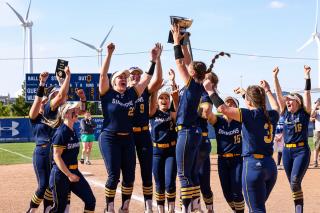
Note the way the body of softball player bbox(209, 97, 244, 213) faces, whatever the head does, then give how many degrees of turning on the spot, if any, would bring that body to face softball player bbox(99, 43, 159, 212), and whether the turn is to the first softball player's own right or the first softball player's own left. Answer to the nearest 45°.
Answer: approximately 90° to the first softball player's own right

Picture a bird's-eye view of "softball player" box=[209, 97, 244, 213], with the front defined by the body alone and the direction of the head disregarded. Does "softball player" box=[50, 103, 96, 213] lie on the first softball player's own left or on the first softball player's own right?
on the first softball player's own right

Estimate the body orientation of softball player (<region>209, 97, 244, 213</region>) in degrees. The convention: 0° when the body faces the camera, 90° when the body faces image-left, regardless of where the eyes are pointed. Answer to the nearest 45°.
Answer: approximately 0°

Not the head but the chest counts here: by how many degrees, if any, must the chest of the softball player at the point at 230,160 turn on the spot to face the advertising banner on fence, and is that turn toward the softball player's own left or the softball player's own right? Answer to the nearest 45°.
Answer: approximately 135° to the softball player's own right

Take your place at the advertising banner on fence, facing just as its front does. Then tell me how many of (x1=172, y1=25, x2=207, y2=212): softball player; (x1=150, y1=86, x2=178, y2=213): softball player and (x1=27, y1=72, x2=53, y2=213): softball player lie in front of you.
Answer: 3

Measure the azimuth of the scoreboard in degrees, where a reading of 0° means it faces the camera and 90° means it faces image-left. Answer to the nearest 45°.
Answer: approximately 0°

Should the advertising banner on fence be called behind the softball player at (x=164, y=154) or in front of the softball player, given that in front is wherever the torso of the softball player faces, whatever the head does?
behind

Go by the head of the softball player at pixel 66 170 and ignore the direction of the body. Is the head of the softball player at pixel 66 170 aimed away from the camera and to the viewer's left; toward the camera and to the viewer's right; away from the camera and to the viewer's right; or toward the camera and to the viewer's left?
toward the camera and to the viewer's right

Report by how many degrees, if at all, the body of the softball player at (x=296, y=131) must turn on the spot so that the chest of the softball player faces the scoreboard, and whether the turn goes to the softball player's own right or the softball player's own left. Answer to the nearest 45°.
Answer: approximately 90° to the softball player's own right

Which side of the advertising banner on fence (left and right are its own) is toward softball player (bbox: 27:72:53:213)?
front

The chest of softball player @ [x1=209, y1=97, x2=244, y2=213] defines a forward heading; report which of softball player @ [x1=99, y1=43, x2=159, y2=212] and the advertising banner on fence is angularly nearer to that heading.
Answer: the softball player
